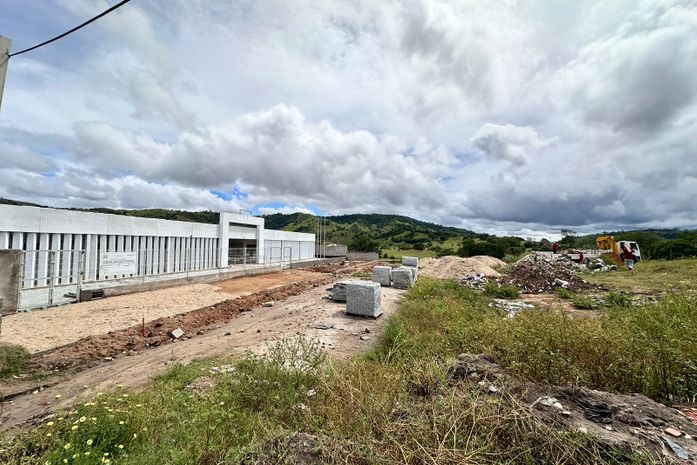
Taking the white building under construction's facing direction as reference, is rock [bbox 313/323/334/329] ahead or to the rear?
ahead

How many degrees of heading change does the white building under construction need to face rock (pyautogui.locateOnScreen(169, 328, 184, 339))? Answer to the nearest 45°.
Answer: approximately 45° to its right

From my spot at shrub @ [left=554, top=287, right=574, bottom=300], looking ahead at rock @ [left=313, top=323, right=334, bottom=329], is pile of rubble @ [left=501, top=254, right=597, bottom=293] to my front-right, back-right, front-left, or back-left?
back-right

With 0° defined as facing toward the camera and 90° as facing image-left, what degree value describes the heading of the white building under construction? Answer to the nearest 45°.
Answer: approximately 315°

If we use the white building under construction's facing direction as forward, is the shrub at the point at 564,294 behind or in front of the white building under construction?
in front

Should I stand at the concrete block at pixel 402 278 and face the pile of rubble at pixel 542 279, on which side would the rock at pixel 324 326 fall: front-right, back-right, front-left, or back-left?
back-right
